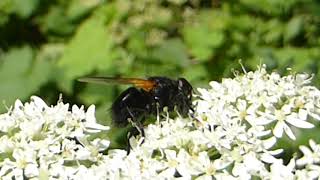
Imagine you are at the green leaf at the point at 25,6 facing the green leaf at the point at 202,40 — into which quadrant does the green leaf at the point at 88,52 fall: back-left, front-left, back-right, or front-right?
front-right

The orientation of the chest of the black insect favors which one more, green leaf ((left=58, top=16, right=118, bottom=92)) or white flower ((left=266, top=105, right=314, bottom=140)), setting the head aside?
the white flower

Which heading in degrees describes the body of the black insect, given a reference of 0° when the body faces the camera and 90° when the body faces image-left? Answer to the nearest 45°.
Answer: approximately 270°

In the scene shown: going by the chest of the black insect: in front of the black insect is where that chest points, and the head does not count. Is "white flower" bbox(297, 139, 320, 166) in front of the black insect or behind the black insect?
in front

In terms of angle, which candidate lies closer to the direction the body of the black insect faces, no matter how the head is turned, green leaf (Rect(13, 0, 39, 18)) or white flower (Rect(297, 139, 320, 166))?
the white flower

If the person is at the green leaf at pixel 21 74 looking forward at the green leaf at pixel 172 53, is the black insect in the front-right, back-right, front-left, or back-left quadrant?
front-right

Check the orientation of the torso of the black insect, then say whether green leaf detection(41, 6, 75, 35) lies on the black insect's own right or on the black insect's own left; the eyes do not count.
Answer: on the black insect's own left

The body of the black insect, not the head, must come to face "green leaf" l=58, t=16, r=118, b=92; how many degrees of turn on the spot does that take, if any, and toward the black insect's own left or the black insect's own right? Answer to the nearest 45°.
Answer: approximately 90° to the black insect's own left

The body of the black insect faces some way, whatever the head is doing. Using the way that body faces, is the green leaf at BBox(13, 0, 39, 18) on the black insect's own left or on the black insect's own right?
on the black insect's own left

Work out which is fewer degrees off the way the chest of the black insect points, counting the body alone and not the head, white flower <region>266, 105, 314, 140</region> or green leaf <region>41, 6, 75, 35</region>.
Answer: the white flower

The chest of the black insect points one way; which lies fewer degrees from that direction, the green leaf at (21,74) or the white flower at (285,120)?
the white flower

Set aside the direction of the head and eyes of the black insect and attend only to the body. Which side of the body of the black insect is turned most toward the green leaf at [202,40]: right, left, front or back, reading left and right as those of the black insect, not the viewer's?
left
